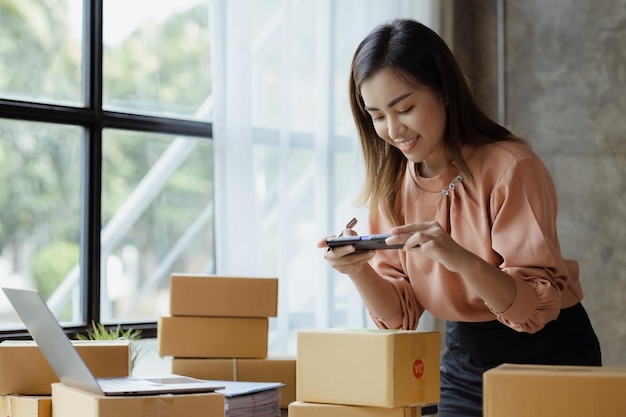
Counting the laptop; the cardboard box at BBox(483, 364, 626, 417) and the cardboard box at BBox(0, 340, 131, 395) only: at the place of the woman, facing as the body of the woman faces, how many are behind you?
0

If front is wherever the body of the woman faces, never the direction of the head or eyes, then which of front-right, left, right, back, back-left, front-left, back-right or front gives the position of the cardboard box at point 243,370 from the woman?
right

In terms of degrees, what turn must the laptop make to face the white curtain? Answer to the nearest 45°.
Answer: approximately 90° to its left

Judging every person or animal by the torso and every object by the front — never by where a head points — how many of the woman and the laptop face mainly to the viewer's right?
1

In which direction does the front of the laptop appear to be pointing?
to the viewer's right

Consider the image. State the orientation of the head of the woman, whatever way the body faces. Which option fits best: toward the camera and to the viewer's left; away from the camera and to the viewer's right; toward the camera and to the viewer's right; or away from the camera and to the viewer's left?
toward the camera and to the viewer's left

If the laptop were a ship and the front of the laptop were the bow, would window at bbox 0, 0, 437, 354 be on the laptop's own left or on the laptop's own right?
on the laptop's own left

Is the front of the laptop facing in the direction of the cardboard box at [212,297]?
no

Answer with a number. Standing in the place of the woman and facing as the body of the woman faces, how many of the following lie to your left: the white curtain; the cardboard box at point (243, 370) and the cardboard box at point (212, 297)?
0

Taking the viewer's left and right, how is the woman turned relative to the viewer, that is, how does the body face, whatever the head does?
facing the viewer and to the left of the viewer
